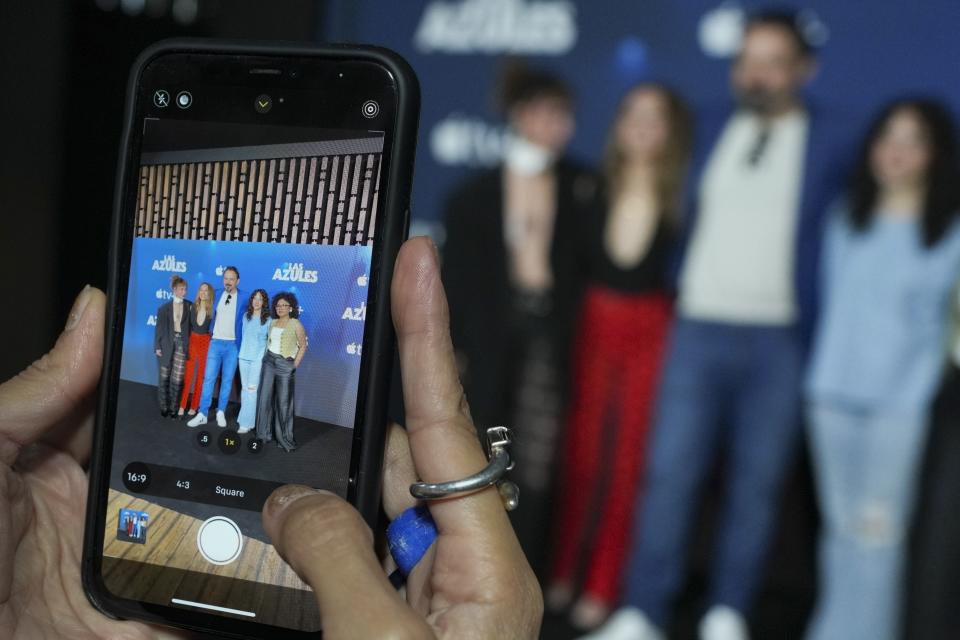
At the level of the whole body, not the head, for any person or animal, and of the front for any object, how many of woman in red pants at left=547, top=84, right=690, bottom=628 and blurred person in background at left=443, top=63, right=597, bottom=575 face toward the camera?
2

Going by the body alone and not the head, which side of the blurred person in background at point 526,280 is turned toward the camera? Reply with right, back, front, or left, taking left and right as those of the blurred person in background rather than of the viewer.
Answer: front

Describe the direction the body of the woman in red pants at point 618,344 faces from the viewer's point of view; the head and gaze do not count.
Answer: toward the camera
